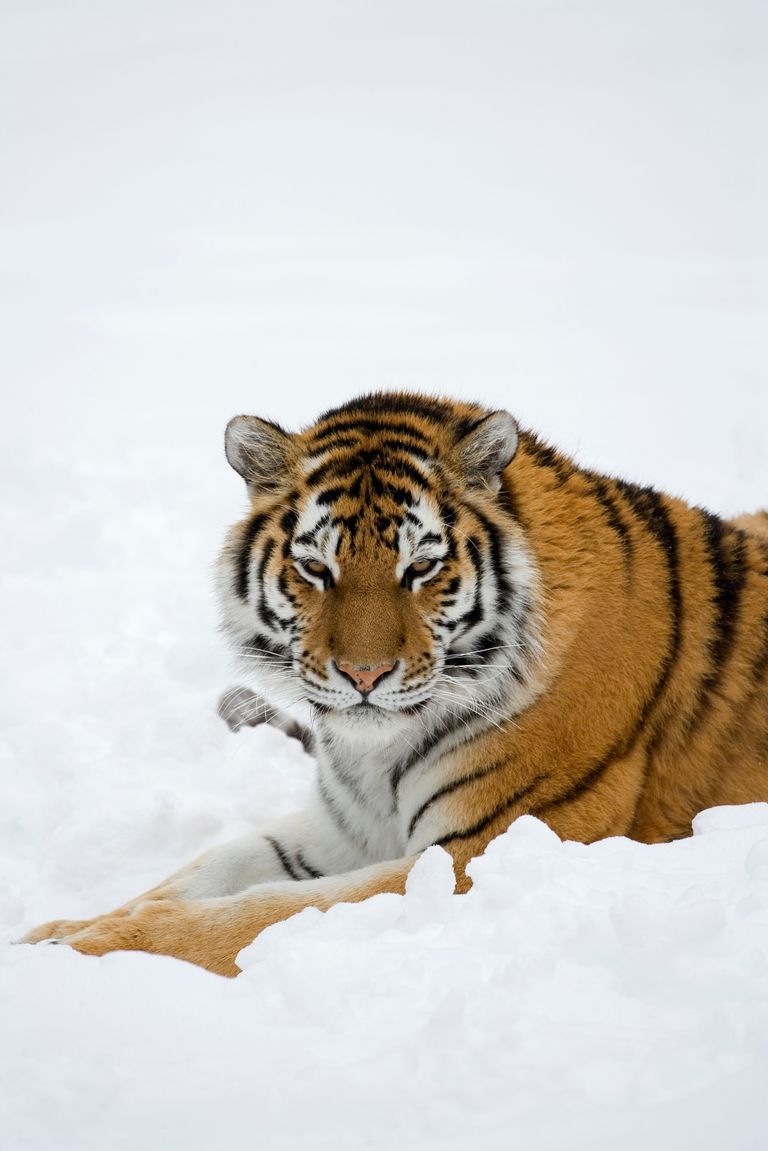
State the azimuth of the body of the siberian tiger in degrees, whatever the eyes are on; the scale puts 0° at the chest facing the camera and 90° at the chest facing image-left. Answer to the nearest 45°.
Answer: approximately 45°
